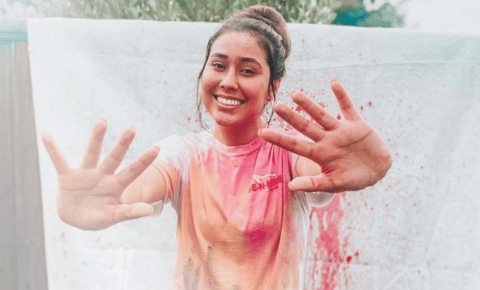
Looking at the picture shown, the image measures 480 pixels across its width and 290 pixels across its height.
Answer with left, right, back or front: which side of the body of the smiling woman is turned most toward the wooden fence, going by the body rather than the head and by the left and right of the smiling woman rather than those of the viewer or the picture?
right

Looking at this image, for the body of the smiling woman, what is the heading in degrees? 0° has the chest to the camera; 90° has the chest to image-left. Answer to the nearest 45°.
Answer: approximately 0°
